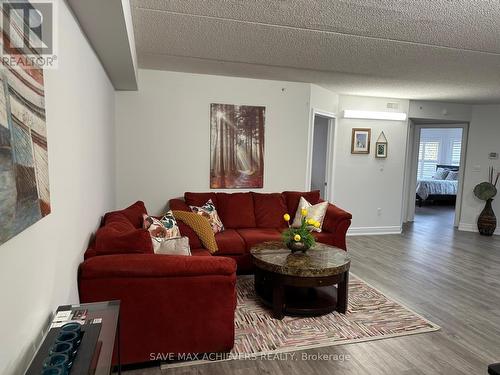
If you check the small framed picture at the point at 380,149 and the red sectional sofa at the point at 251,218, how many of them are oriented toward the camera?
2

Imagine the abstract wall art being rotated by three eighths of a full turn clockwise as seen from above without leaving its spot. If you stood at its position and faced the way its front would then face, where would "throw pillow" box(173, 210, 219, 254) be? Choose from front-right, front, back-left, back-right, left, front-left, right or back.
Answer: back-right

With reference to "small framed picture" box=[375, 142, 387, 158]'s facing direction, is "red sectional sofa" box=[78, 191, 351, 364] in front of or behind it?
in front

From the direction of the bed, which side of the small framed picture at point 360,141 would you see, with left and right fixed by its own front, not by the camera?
back

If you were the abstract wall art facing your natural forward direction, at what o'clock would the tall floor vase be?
The tall floor vase is roughly at 10 o'clock from the abstract wall art.

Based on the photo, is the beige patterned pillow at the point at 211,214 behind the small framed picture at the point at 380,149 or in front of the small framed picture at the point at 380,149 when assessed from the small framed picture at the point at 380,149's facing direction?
in front

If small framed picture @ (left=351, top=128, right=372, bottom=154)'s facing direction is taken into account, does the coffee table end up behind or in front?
in front

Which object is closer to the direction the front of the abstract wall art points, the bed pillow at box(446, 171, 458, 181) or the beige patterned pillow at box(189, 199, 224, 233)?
the bed pillow

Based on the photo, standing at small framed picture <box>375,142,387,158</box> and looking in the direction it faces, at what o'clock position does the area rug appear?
The area rug is roughly at 12 o'clock from the small framed picture.

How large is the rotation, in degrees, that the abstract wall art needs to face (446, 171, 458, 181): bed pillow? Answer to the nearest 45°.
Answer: approximately 45° to its left

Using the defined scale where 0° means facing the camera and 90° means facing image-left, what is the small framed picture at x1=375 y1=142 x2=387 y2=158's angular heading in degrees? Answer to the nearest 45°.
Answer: approximately 0°

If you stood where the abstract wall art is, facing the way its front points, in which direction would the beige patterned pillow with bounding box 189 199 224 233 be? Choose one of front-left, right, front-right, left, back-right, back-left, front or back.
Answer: left

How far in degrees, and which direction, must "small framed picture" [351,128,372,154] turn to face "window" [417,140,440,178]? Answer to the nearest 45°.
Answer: approximately 180°

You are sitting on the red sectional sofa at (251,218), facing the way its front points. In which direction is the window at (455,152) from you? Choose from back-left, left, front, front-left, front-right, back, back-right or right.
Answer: back-left
